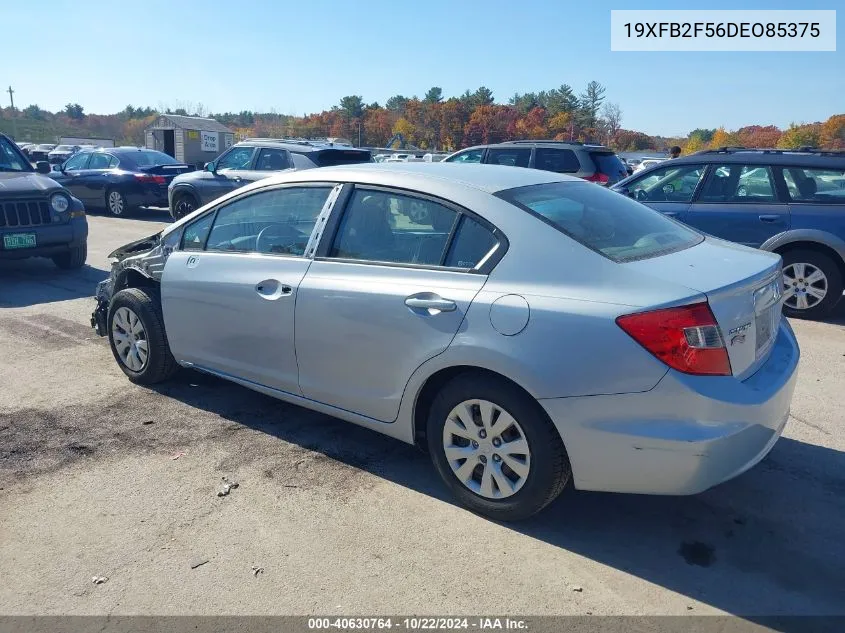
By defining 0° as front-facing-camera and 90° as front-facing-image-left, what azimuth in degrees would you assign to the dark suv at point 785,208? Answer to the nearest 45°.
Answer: approximately 90°

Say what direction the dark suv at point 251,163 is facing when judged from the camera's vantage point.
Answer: facing away from the viewer and to the left of the viewer

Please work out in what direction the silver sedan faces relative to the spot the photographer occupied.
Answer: facing away from the viewer and to the left of the viewer

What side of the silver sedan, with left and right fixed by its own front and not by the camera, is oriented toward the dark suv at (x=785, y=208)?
right

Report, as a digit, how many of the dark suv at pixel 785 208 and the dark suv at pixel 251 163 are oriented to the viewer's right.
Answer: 0

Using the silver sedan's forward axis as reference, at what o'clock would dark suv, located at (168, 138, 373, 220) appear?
The dark suv is roughly at 1 o'clock from the silver sedan.

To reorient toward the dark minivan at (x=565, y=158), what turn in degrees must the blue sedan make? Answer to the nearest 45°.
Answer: approximately 180°

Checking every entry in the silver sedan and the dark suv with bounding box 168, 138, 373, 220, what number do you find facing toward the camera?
0

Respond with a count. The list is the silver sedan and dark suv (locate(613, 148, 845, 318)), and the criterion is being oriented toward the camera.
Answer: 0

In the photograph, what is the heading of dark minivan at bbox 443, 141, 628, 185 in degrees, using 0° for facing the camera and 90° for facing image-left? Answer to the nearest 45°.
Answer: approximately 135°
